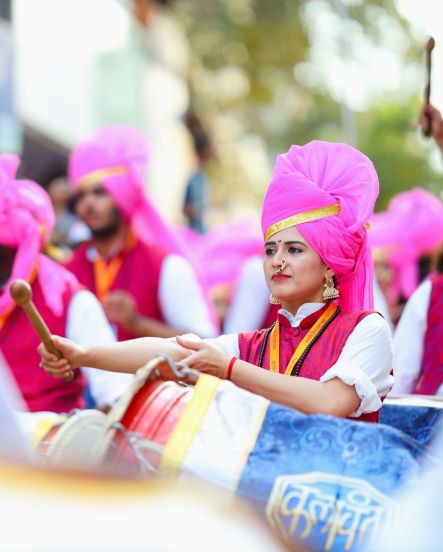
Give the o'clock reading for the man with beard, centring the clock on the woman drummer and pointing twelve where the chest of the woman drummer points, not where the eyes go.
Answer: The man with beard is roughly at 4 o'clock from the woman drummer.

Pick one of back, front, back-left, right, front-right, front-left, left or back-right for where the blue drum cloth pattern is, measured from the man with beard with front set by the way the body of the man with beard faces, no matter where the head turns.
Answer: front-left

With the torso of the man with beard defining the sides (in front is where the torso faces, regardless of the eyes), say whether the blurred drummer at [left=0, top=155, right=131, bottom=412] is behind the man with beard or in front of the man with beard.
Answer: in front

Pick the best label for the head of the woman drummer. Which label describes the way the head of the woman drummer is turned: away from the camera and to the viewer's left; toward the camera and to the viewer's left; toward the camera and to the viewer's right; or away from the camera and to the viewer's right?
toward the camera and to the viewer's left

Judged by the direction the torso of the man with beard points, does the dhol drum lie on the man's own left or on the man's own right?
on the man's own left

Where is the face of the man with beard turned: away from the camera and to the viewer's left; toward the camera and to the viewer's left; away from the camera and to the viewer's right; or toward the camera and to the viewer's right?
toward the camera and to the viewer's left

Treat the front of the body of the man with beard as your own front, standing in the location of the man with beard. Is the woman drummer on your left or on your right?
on your left

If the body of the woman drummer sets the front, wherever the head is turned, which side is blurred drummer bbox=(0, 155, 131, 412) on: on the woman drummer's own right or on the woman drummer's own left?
on the woman drummer's own right

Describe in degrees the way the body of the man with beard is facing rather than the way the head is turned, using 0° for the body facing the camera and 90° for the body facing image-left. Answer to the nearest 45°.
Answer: approximately 45°
